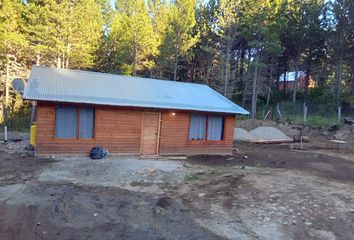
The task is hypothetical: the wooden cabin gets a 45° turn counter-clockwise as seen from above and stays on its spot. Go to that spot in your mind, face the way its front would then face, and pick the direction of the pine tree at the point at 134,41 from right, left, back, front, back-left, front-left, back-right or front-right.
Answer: back-left

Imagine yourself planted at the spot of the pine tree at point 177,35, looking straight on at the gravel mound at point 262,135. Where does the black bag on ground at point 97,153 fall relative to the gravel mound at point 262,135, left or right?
right

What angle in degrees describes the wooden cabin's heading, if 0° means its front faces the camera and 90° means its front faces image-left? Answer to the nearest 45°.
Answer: approximately 0°

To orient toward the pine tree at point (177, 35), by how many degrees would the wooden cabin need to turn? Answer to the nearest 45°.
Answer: approximately 180°

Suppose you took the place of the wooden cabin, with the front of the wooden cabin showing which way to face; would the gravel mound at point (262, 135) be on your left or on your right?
on your left
